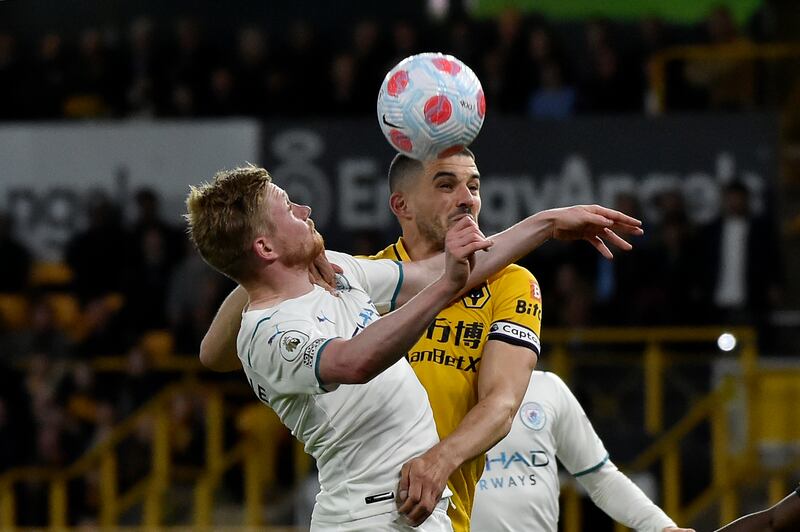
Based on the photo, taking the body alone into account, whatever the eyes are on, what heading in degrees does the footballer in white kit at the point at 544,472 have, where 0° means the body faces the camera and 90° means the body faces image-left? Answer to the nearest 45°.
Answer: approximately 0°

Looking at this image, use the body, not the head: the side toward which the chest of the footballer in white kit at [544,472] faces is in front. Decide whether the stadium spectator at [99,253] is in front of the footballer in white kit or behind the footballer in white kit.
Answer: behind

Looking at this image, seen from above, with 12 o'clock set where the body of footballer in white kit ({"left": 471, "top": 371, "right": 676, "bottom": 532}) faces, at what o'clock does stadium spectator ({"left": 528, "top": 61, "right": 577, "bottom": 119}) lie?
The stadium spectator is roughly at 6 o'clock from the footballer in white kit.

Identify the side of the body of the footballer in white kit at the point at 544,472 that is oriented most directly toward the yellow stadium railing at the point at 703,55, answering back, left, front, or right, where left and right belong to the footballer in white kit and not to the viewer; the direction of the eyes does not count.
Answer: back

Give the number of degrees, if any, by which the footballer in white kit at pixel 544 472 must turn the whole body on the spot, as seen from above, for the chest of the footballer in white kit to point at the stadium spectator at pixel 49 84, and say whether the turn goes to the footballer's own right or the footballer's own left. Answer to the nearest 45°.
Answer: approximately 135° to the footballer's own right

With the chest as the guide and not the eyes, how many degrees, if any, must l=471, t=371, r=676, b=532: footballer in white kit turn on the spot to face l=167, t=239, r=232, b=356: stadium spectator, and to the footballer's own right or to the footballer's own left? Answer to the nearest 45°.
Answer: approximately 135° to the footballer's own right

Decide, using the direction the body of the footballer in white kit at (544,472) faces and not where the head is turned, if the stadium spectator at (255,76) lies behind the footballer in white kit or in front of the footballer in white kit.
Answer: behind

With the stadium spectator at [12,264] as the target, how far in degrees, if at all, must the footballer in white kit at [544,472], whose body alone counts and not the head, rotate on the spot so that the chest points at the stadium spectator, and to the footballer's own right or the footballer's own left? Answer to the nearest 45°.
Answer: approximately 135° to the footballer's own right

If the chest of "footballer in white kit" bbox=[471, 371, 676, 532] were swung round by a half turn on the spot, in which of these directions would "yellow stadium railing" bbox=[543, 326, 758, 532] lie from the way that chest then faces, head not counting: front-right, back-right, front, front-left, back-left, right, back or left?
front

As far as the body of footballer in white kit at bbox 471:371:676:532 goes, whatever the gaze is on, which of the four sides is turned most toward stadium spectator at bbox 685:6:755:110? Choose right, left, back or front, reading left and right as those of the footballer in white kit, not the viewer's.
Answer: back
